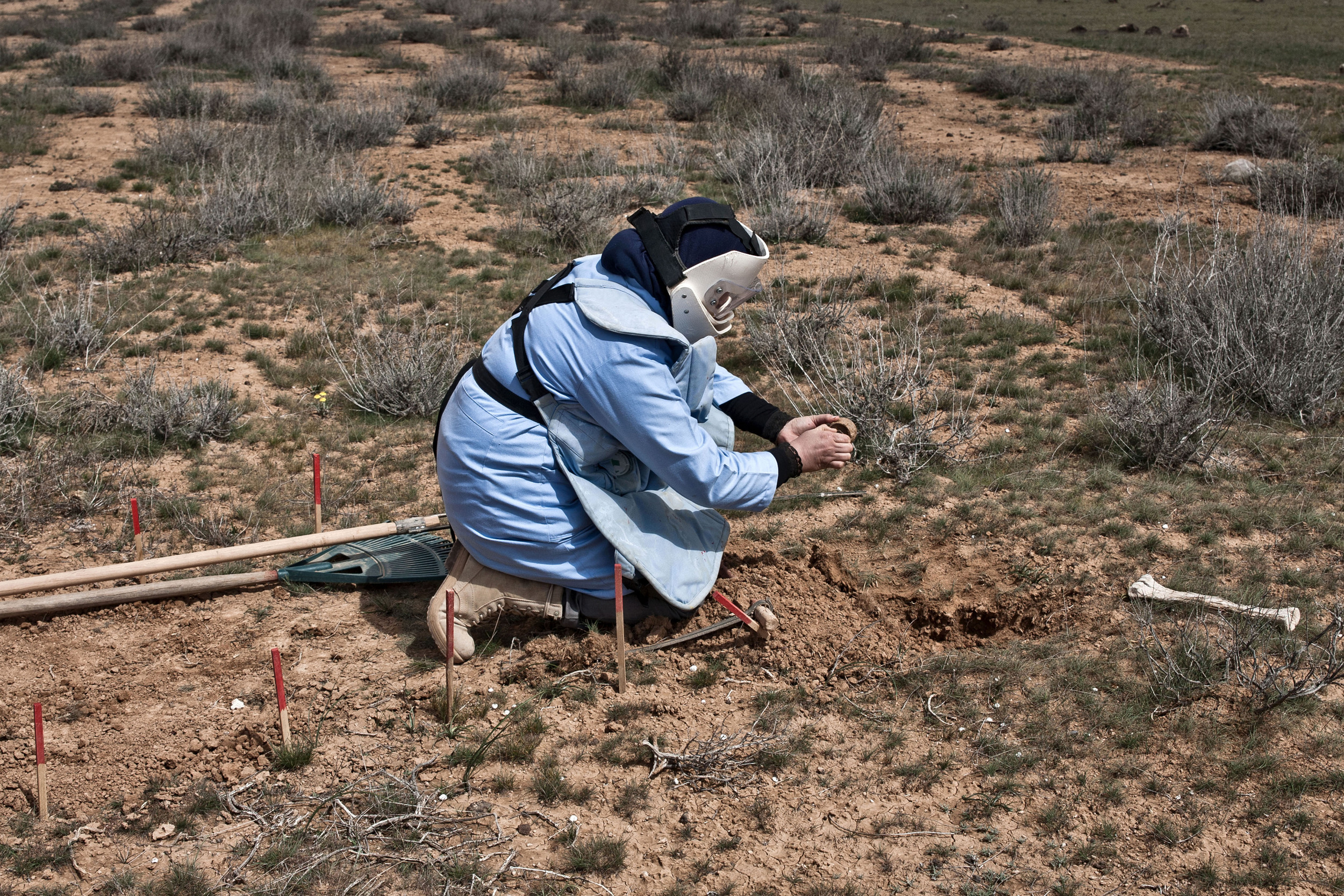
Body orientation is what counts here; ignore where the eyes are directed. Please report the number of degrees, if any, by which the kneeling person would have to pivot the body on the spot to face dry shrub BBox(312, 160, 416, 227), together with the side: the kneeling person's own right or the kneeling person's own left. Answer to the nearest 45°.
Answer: approximately 90° to the kneeling person's own left

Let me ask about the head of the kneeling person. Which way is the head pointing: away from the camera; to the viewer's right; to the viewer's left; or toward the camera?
to the viewer's right

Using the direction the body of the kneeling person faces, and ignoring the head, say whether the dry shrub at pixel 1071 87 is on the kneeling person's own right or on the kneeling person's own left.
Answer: on the kneeling person's own left

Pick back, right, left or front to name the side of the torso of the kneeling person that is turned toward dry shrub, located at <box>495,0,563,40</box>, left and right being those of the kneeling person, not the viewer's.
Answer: left

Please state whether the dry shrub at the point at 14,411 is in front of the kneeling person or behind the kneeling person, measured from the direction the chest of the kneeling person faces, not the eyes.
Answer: behind

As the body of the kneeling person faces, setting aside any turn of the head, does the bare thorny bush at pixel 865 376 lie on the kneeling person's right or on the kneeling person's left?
on the kneeling person's left

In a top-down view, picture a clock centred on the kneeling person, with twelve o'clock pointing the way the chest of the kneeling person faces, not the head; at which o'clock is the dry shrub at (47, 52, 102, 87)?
The dry shrub is roughly at 8 o'clock from the kneeling person.

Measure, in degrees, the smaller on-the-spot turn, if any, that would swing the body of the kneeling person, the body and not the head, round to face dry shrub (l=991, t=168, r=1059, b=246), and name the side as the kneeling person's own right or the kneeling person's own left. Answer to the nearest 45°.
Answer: approximately 45° to the kneeling person's own left

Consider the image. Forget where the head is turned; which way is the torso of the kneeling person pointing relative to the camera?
to the viewer's right

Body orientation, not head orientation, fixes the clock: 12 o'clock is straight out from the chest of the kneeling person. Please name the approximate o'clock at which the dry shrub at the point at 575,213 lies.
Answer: The dry shrub is roughly at 9 o'clock from the kneeling person.

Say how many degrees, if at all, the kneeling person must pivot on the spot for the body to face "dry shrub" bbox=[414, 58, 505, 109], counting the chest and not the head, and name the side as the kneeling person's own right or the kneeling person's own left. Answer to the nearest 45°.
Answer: approximately 90° to the kneeling person's own left
